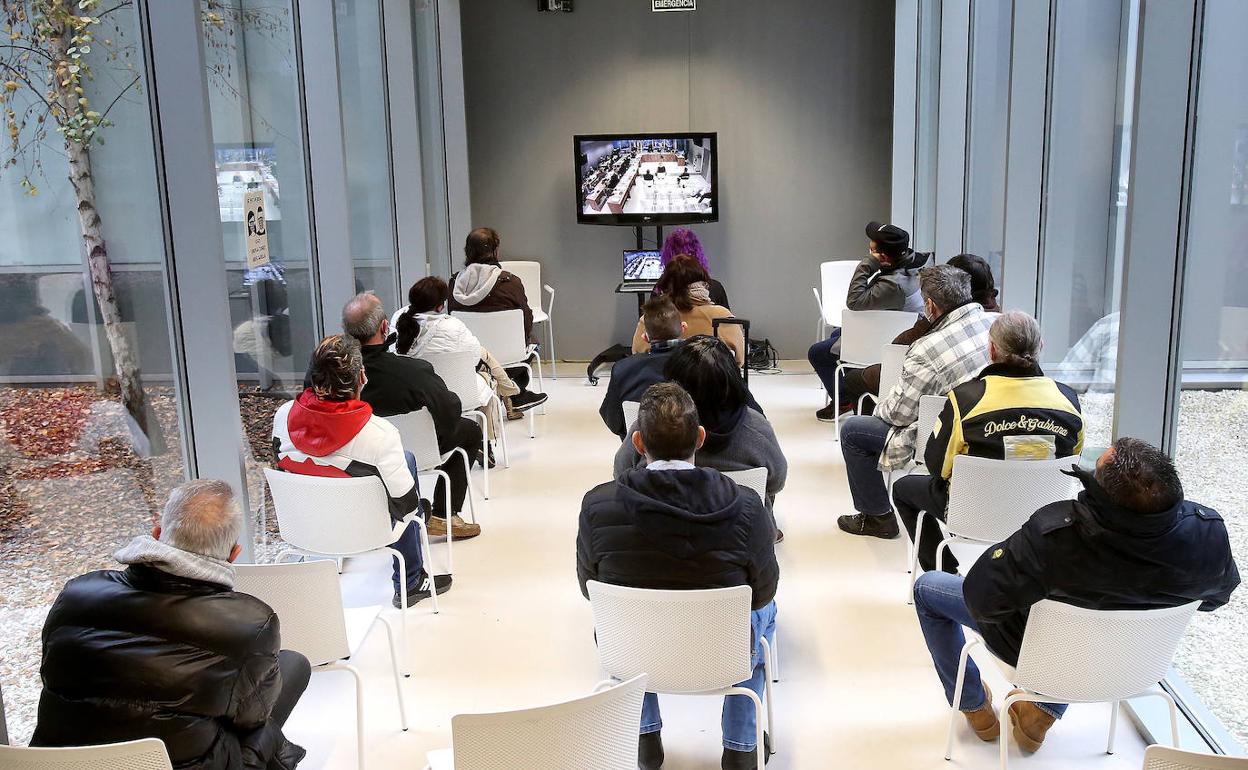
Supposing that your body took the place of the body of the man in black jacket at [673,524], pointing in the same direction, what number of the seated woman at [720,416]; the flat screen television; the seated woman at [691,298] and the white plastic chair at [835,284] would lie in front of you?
4

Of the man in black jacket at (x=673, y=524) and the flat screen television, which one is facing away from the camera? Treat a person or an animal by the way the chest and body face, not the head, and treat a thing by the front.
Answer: the man in black jacket

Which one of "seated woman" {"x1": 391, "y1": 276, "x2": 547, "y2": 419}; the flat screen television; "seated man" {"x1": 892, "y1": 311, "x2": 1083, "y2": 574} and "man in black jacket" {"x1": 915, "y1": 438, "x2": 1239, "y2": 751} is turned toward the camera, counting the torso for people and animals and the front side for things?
the flat screen television

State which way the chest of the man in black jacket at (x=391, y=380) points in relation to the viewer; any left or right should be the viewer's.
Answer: facing away from the viewer and to the right of the viewer

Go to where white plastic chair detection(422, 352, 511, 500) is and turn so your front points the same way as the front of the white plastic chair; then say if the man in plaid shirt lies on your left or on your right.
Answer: on your right

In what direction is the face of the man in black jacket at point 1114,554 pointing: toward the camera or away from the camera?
away from the camera

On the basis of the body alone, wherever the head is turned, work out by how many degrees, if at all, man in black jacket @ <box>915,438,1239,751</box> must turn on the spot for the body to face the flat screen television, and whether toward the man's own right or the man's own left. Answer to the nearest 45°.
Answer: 0° — they already face it

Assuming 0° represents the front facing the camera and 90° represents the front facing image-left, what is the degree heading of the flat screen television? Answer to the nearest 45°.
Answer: approximately 0°

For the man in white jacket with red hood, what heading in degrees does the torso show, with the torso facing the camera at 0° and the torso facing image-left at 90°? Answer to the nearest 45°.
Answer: approximately 225°

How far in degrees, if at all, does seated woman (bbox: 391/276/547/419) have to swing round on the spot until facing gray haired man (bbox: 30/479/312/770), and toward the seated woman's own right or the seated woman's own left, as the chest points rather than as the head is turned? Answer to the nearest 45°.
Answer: approximately 135° to the seated woman's own right

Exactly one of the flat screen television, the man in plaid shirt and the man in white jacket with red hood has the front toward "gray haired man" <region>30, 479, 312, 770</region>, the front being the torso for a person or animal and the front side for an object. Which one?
the flat screen television

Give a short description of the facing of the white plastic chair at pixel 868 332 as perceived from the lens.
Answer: facing away from the viewer

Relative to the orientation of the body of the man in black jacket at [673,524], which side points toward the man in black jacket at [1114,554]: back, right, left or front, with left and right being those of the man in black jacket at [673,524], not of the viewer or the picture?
right

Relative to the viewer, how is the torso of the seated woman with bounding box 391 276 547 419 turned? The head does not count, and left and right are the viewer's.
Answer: facing away from the viewer and to the right of the viewer

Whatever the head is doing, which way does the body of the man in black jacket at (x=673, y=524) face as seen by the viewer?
away from the camera
